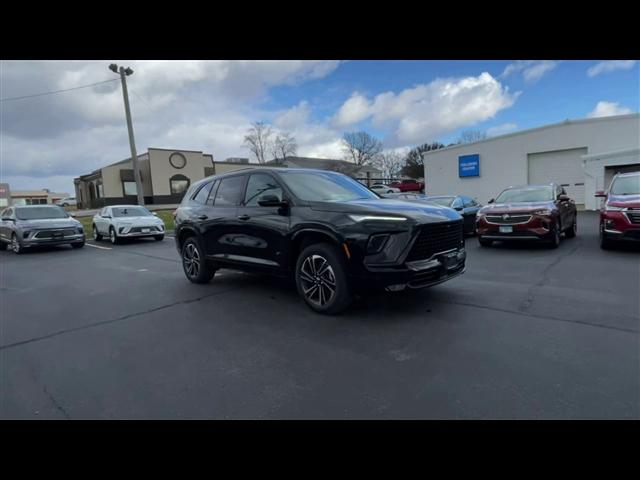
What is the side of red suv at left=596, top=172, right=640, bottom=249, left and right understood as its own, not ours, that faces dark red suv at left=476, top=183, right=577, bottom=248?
right

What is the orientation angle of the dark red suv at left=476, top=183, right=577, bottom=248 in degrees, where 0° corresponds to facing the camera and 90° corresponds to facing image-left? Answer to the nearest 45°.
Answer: approximately 45°

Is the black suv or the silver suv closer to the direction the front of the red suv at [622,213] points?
the black suv

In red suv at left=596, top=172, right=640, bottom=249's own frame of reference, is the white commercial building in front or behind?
behind

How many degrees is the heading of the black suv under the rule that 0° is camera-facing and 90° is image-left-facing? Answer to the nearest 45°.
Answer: approximately 315°

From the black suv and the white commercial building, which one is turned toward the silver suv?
the white commercial building

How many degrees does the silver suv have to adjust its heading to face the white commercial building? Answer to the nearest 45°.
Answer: approximately 45° to its left

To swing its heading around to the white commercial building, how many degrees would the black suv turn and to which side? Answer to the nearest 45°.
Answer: approximately 90° to its left

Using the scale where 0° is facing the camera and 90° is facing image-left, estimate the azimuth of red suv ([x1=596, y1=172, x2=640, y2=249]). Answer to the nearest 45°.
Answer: approximately 0°

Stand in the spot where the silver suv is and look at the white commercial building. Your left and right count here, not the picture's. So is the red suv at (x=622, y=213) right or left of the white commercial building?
right

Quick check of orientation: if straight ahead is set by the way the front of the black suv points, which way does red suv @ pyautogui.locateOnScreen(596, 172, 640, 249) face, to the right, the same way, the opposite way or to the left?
to the right

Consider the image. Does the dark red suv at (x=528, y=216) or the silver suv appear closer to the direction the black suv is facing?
the dark red suv

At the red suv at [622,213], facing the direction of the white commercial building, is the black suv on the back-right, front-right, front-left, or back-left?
back-left
